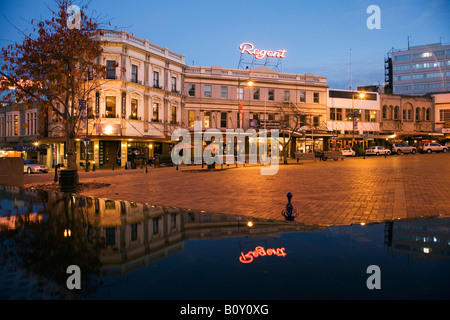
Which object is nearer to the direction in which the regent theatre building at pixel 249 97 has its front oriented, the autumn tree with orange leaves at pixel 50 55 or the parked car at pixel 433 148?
the autumn tree with orange leaves

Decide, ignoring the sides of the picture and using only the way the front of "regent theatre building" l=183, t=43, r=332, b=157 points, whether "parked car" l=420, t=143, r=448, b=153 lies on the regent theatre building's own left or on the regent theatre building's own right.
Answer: on the regent theatre building's own left

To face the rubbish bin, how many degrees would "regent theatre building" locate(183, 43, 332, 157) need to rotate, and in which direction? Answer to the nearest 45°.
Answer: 0° — it already faces it

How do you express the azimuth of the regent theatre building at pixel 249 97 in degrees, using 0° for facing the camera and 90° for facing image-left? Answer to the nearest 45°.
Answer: approximately 0°

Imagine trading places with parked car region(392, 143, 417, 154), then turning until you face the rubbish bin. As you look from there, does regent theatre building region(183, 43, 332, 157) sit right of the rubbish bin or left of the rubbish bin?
right

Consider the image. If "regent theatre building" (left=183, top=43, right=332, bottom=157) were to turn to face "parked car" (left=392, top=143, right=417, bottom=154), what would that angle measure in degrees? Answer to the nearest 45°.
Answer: approximately 90° to its left

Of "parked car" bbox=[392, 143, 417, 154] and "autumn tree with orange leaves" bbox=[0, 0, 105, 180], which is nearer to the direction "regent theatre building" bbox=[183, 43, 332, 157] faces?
the autumn tree with orange leaves
